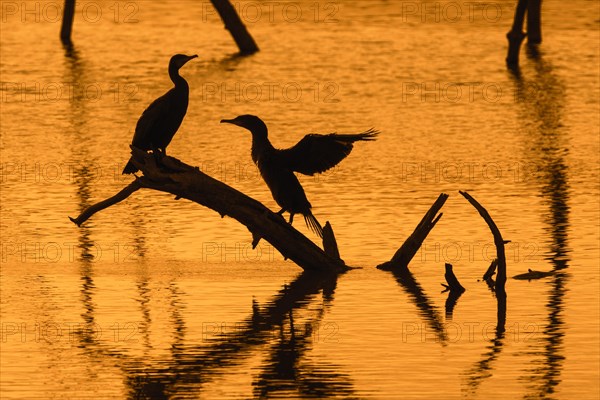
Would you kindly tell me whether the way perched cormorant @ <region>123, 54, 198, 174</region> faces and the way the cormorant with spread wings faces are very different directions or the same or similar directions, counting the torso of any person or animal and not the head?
very different directions

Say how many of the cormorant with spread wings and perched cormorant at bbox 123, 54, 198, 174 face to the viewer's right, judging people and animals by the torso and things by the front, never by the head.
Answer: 1

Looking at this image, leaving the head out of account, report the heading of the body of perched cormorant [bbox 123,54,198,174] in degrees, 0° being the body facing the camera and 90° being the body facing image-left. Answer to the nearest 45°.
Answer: approximately 270°

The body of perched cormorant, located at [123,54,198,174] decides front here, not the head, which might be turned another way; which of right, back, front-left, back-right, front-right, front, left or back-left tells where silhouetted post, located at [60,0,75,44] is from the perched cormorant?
left

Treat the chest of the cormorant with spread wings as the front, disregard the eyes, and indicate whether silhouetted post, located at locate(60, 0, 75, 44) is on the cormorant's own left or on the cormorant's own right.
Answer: on the cormorant's own right

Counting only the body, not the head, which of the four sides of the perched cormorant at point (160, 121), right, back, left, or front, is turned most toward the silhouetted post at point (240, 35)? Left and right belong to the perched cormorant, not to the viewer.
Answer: left

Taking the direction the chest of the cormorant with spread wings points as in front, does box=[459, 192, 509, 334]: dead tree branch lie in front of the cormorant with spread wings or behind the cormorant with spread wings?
behind

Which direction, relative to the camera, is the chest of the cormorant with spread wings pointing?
to the viewer's left
